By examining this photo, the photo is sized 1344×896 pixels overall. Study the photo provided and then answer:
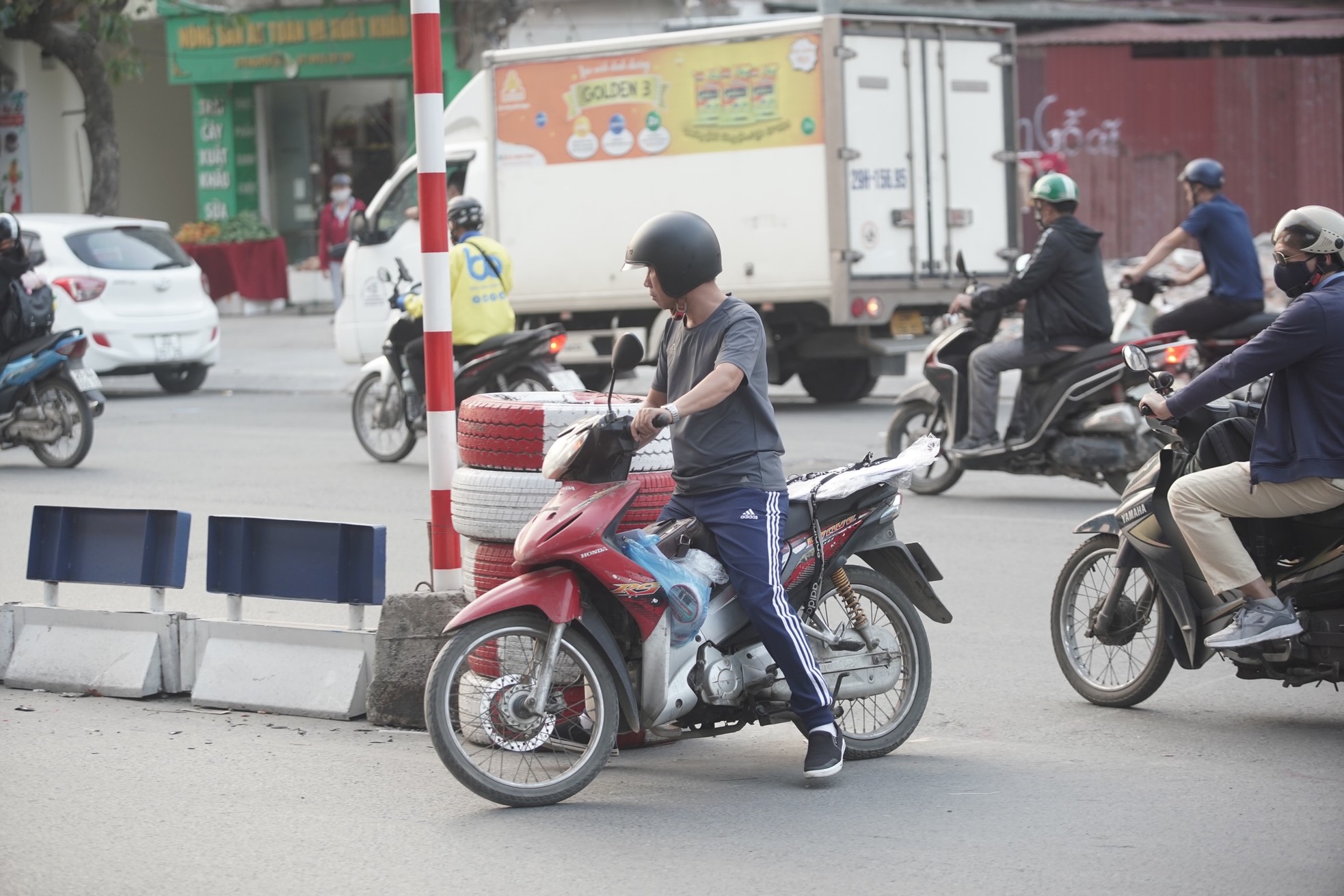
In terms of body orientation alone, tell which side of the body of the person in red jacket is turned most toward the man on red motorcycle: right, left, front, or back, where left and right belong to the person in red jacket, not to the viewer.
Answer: front

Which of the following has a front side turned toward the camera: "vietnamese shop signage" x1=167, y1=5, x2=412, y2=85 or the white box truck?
the vietnamese shop signage

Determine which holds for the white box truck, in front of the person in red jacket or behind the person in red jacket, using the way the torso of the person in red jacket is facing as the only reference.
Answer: in front

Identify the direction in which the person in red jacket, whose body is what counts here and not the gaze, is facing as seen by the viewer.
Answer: toward the camera

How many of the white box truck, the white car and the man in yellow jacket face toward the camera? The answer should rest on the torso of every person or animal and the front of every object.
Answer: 0

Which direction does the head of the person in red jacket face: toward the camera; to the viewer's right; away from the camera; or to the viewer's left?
toward the camera

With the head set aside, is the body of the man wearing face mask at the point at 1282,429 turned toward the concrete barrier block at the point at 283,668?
yes

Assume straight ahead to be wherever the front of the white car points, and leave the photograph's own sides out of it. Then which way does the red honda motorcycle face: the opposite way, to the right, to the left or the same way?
to the left

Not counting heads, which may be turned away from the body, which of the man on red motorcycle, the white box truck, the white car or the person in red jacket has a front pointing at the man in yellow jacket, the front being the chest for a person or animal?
the person in red jacket

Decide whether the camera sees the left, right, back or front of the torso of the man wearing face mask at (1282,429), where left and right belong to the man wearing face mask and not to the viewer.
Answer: left

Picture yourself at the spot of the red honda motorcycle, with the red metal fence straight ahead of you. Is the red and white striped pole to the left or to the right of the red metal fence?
left

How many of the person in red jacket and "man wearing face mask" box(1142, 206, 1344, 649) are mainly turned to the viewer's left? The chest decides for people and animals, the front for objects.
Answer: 1

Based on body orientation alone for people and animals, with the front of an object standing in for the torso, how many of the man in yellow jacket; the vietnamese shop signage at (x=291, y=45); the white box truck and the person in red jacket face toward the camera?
2

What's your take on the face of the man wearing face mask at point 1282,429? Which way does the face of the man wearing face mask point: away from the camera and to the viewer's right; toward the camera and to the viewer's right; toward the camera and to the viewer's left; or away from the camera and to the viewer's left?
toward the camera and to the viewer's left

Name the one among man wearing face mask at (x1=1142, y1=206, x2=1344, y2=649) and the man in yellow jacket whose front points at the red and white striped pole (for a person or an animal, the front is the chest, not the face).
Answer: the man wearing face mask

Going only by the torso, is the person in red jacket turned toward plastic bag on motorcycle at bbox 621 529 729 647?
yes

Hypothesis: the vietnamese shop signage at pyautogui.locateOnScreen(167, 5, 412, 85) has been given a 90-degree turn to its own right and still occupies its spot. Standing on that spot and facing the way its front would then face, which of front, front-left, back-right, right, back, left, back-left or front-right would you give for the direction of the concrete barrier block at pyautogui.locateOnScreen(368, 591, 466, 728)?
left

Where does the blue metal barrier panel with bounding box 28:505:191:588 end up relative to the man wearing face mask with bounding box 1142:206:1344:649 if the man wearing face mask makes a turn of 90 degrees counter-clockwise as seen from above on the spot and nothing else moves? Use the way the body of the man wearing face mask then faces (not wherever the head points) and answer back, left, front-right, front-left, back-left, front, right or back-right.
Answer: right

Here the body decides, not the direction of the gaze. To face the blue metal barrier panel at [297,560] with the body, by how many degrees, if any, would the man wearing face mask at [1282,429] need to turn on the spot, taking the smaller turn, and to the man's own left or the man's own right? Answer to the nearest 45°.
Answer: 0° — they already face it

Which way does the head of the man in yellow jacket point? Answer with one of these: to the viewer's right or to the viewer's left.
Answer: to the viewer's left

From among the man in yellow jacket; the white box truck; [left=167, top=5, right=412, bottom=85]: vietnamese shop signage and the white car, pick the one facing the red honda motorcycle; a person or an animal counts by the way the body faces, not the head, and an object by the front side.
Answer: the vietnamese shop signage

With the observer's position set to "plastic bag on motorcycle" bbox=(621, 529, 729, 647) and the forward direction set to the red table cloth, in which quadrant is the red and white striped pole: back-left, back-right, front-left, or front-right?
front-left
